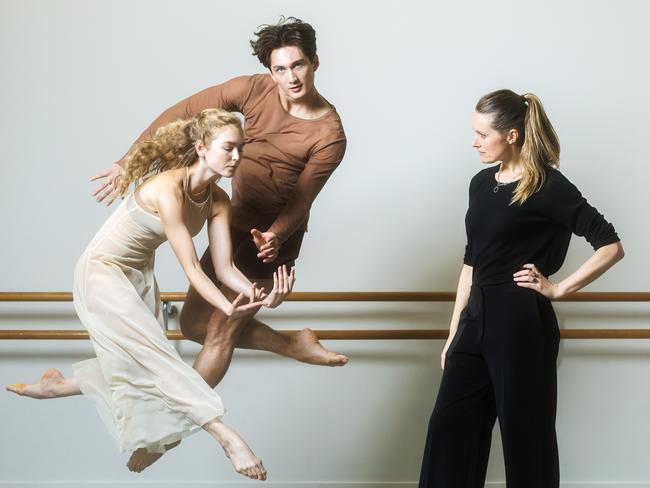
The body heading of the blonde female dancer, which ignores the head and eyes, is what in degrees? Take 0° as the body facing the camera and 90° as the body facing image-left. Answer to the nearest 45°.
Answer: approximately 315°

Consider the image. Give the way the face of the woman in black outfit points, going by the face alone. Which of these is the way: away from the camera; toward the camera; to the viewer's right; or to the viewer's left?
to the viewer's left

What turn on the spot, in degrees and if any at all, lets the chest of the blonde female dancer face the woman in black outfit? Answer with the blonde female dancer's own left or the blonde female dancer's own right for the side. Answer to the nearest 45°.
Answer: approximately 45° to the blonde female dancer's own left

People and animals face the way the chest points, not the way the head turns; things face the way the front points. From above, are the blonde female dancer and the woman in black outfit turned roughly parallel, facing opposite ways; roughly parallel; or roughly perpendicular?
roughly perpendicular
